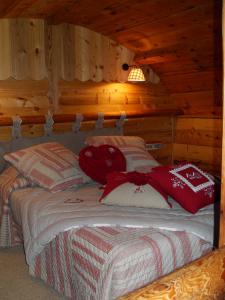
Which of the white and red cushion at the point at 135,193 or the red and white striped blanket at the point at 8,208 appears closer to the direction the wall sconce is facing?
the white and red cushion

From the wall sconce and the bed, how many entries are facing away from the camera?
0

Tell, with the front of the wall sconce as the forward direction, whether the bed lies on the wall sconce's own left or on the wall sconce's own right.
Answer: on the wall sconce's own right

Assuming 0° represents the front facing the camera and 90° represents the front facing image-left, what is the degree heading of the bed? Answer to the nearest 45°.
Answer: approximately 315°

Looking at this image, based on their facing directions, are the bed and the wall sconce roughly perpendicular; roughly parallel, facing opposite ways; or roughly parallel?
roughly parallel

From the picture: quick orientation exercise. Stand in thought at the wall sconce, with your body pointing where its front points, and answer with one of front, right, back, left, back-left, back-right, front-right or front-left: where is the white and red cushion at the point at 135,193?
front-right

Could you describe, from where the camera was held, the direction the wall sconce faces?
facing the viewer and to the right of the viewer
